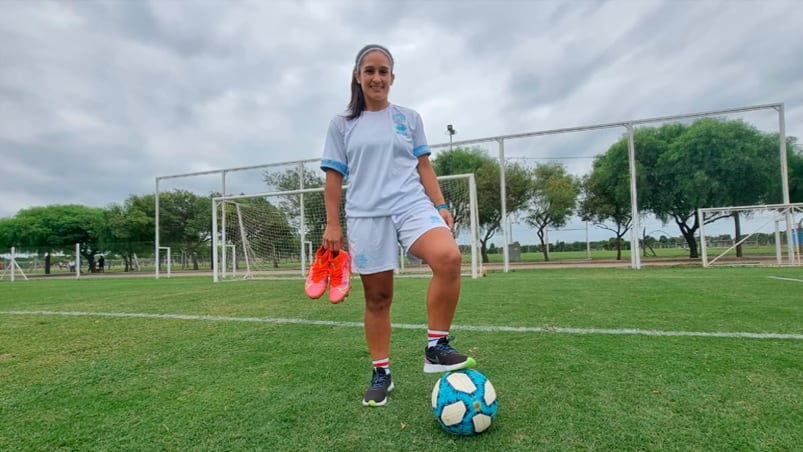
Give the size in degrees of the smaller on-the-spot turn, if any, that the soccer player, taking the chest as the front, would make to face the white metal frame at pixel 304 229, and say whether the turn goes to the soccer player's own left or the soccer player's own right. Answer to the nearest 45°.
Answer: approximately 180°

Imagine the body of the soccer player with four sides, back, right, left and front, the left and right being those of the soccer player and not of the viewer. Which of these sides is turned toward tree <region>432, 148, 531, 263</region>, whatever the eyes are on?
back

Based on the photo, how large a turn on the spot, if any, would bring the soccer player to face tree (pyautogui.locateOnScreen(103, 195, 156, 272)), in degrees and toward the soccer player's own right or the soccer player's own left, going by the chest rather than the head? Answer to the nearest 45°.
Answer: approximately 135° to the soccer player's own right

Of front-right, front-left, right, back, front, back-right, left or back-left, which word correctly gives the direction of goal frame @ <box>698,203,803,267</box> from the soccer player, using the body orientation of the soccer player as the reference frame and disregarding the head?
back-left

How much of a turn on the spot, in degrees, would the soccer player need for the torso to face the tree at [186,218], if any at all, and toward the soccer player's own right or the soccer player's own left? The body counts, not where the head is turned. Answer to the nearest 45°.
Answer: approximately 135° to the soccer player's own right

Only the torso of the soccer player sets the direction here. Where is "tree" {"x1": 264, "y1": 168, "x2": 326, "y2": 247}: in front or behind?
behind

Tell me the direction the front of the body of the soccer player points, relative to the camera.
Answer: toward the camera

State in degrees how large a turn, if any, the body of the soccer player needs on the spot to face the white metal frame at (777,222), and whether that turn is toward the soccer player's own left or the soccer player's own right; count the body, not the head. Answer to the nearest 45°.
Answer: approximately 135° to the soccer player's own left

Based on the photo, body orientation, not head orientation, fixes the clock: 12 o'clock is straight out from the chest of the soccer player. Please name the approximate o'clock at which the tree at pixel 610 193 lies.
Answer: The tree is roughly at 7 o'clock from the soccer player.

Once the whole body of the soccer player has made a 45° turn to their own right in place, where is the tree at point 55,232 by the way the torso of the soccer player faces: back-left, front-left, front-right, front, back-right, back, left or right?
right
